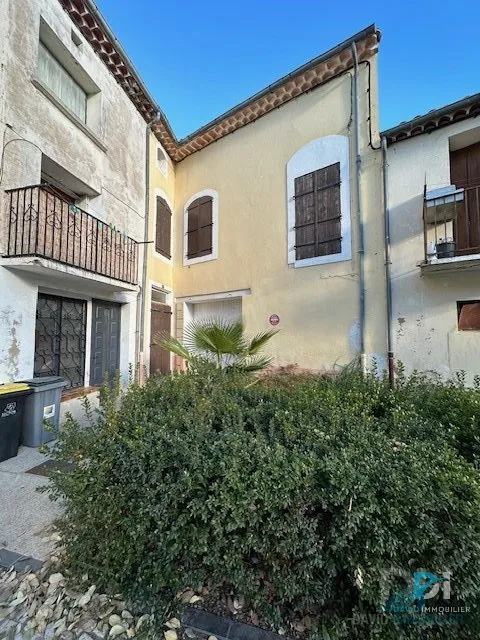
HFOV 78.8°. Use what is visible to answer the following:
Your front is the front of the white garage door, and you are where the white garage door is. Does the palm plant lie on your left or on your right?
on your left

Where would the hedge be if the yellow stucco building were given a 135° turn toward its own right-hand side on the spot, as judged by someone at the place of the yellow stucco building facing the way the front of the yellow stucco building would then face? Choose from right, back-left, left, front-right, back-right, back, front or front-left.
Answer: back

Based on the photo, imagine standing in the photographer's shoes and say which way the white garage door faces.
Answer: facing the viewer and to the left of the viewer

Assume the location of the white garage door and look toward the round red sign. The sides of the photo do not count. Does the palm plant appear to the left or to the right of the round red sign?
right

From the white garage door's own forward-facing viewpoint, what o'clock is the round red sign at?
The round red sign is roughly at 9 o'clock from the white garage door.

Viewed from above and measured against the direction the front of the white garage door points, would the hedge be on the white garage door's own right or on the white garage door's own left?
on the white garage door's own left

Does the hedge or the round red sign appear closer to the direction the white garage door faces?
the hedge
